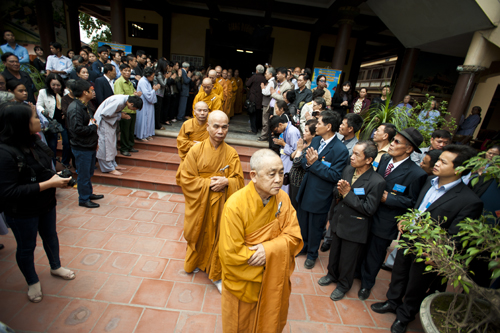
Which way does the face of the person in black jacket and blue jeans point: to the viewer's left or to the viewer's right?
to the viewer's right

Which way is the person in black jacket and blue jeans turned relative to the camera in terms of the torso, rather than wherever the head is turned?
to the viewer's right

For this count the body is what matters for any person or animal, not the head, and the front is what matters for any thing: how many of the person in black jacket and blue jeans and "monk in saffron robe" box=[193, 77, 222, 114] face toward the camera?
1

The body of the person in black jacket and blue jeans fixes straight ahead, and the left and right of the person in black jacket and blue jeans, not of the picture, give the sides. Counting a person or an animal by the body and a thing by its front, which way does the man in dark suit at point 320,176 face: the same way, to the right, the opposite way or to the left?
the opposite way

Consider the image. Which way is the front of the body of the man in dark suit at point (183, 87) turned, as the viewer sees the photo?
to the viewer's right

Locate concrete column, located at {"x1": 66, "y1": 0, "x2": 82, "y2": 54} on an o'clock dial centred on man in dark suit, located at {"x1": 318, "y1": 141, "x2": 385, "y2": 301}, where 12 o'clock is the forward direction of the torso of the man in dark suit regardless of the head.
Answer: The concrete column is roughly at 2 o'clock from the man in dark suit.

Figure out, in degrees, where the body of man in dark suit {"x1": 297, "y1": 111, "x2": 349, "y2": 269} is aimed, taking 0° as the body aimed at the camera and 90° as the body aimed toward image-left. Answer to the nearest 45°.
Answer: approximately 45°

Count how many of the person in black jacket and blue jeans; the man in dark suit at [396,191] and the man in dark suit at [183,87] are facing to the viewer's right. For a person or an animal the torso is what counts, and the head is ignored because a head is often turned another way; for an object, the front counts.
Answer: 2

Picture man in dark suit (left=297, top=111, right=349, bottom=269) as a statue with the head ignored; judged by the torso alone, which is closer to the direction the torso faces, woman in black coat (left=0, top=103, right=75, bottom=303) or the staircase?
the woman in black coat
